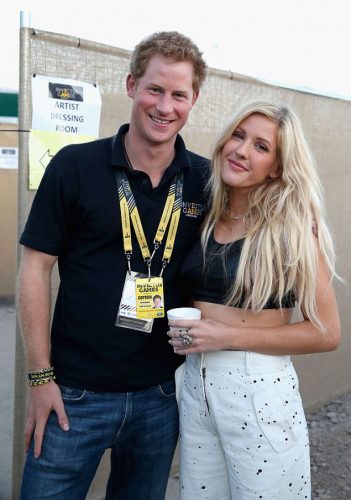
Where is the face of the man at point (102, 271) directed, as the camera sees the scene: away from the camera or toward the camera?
toward the camera

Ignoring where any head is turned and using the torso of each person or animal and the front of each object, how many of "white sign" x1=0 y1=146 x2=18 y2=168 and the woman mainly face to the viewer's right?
0

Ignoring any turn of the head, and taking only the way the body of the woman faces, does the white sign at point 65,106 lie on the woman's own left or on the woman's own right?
on the woman's own right

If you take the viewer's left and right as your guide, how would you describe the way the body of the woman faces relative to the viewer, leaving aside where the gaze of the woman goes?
facing the viewer and to the left of the viewer

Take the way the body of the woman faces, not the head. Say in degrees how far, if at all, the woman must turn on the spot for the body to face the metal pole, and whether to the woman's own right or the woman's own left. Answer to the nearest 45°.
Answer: approximately 45° to the woman's own right

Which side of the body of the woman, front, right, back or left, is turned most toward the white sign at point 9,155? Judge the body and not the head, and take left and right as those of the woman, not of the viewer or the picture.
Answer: right

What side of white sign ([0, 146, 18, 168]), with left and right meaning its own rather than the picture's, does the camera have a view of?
front

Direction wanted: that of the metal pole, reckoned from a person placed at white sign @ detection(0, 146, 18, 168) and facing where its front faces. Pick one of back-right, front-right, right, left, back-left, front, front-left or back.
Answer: front

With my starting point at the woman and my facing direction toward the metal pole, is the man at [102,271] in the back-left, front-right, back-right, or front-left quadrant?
front-left

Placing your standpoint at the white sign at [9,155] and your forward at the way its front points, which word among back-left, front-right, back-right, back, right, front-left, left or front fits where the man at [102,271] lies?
front
